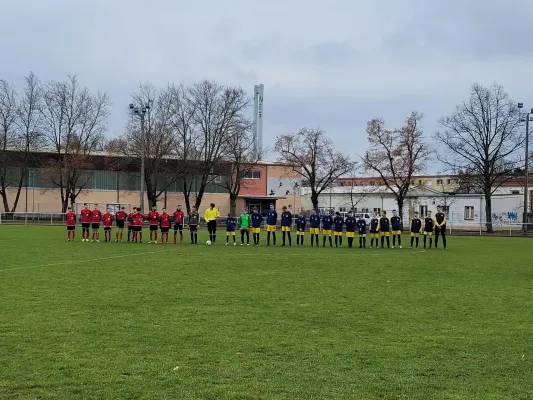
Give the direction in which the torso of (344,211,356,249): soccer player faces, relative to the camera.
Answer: toward the camera

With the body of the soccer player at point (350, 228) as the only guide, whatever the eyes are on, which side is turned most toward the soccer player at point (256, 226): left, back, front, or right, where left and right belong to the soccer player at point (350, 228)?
right
